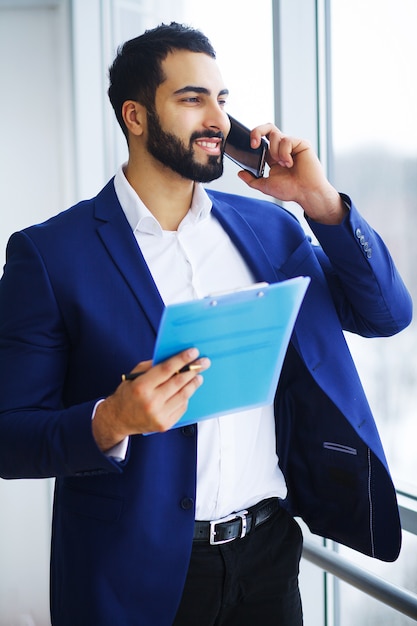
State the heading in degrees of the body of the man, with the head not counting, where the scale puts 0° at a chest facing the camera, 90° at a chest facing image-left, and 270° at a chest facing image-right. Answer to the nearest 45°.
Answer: approximately 315°

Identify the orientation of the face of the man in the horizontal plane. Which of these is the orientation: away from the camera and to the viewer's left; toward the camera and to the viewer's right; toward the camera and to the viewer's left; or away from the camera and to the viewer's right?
toward the camera and to the viewer's right
